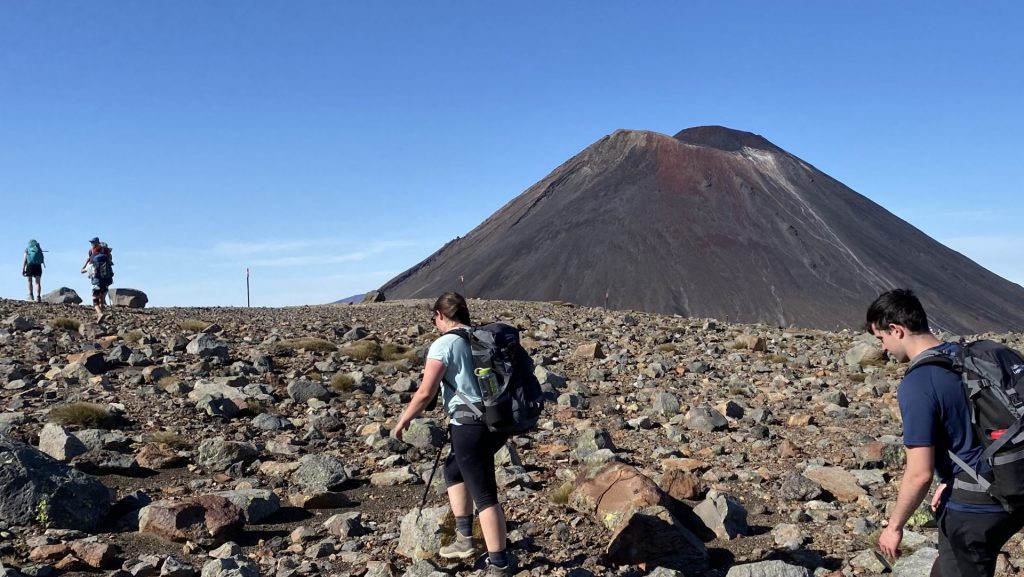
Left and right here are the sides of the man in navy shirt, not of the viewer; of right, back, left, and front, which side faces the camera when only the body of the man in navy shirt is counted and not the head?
left

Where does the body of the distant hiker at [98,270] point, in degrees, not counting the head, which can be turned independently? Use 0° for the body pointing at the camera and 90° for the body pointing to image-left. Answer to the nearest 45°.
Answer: approximately 135°

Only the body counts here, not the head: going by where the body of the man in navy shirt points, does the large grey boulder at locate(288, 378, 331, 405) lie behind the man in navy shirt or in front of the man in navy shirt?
in front

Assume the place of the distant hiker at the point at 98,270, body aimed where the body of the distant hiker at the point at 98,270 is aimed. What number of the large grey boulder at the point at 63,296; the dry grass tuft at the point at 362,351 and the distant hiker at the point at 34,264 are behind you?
1

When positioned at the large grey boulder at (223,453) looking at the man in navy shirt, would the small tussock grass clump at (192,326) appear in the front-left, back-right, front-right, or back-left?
back-left

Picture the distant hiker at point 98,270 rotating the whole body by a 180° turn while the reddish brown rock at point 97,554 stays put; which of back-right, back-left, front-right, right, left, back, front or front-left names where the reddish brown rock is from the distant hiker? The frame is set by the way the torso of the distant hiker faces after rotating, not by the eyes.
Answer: front-right

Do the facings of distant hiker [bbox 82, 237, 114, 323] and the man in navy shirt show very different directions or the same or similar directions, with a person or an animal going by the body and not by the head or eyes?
same or similar directions

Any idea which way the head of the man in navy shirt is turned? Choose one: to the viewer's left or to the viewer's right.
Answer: to the viewer's left

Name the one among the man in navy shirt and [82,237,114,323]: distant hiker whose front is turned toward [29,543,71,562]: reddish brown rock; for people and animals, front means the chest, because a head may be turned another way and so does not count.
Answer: the man in navy shirt

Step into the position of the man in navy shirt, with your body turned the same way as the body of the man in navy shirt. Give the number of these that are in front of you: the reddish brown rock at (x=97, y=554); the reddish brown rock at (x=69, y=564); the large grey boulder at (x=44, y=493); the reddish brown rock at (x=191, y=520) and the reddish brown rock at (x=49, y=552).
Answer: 5

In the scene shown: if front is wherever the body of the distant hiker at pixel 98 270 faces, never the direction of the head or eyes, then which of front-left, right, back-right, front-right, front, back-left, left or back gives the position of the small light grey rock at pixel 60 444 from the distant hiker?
back-left

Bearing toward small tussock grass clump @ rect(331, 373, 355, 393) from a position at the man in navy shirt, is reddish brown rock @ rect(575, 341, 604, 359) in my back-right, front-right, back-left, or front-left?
front-right

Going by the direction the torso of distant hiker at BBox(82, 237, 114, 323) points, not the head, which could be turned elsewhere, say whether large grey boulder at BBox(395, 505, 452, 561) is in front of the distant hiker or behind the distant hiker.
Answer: behind

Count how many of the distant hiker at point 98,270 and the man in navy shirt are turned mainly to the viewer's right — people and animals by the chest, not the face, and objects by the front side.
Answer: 0

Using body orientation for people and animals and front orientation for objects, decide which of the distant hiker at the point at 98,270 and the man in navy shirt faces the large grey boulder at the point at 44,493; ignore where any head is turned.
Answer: the man in navy shirt

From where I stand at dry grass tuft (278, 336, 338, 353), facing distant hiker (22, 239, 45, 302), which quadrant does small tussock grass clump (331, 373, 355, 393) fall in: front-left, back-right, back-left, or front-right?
back-left

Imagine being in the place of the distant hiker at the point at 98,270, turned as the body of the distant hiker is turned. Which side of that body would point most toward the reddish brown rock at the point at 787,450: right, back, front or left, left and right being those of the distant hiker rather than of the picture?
back

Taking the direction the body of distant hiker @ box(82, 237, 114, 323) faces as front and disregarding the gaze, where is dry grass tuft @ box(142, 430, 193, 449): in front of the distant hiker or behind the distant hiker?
behind
